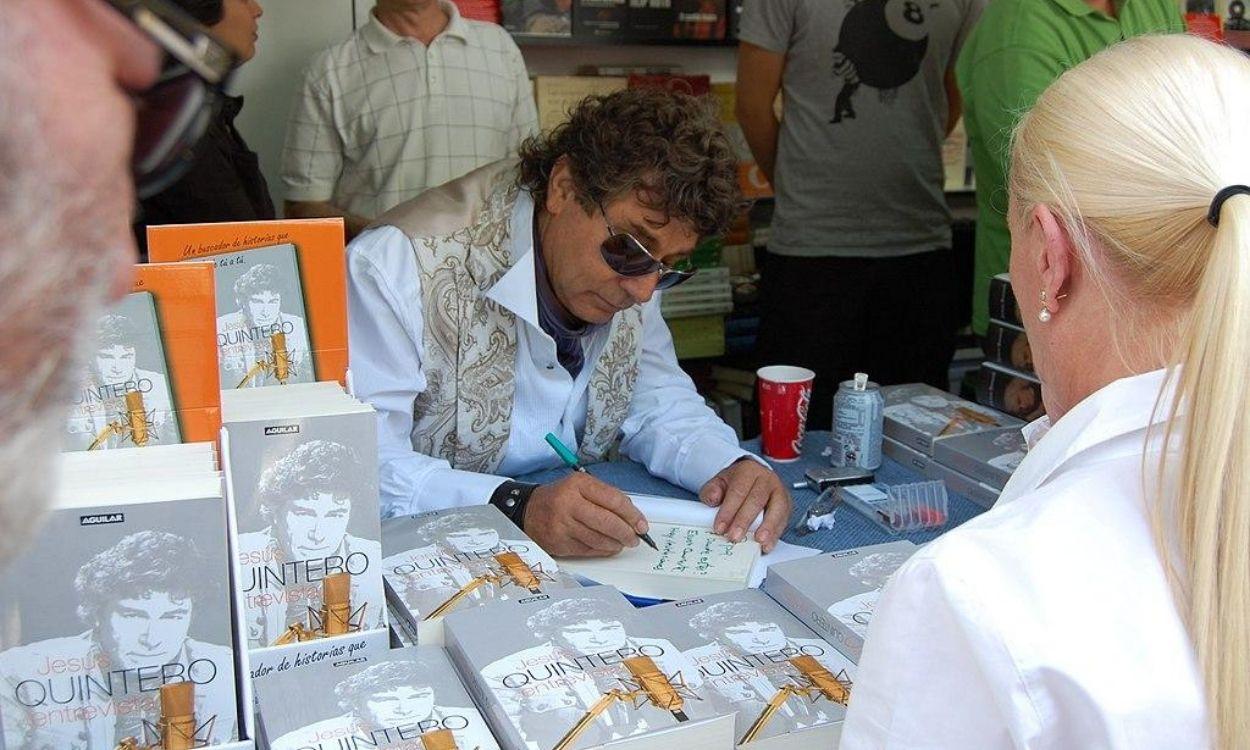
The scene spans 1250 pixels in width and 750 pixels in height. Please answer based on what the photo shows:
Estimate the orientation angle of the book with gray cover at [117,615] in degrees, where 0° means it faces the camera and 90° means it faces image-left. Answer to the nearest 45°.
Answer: approximately 0°

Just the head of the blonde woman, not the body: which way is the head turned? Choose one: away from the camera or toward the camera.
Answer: away from the camera

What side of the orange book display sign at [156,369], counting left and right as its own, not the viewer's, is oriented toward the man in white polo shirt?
back

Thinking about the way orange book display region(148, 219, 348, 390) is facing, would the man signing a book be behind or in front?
behind

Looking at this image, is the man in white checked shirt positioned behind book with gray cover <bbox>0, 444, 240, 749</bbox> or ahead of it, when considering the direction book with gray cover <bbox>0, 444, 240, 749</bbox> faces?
behind

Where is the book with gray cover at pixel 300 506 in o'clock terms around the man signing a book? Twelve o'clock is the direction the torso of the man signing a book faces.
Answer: The book with gray cover is roughly at 2 o'clock from the man signing a book.

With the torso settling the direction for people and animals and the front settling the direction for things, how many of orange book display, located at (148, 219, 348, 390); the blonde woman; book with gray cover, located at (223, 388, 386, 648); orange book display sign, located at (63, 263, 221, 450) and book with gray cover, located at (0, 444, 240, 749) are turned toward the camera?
4

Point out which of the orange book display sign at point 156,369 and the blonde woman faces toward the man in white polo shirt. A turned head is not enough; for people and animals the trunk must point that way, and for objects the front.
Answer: the blonde woman

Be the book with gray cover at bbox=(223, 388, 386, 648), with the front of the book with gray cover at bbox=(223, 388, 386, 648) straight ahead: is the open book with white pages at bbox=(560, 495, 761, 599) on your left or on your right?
on your left

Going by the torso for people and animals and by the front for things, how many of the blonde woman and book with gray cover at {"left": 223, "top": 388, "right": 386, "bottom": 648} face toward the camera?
1

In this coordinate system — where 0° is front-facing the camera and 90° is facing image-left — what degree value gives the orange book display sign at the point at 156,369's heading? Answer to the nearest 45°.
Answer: approximately 0°

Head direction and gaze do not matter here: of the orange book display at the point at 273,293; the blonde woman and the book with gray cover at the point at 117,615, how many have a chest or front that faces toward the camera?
2

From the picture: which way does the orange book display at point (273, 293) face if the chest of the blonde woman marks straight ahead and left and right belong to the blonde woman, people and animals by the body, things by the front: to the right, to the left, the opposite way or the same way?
the opposite way

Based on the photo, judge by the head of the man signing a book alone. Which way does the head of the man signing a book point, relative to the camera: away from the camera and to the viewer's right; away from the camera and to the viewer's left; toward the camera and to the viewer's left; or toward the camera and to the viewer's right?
toward the camera and to the viewer's right

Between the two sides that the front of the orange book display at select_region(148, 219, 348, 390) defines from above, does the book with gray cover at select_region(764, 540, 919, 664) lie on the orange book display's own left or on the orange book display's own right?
on the orange book display's own left
